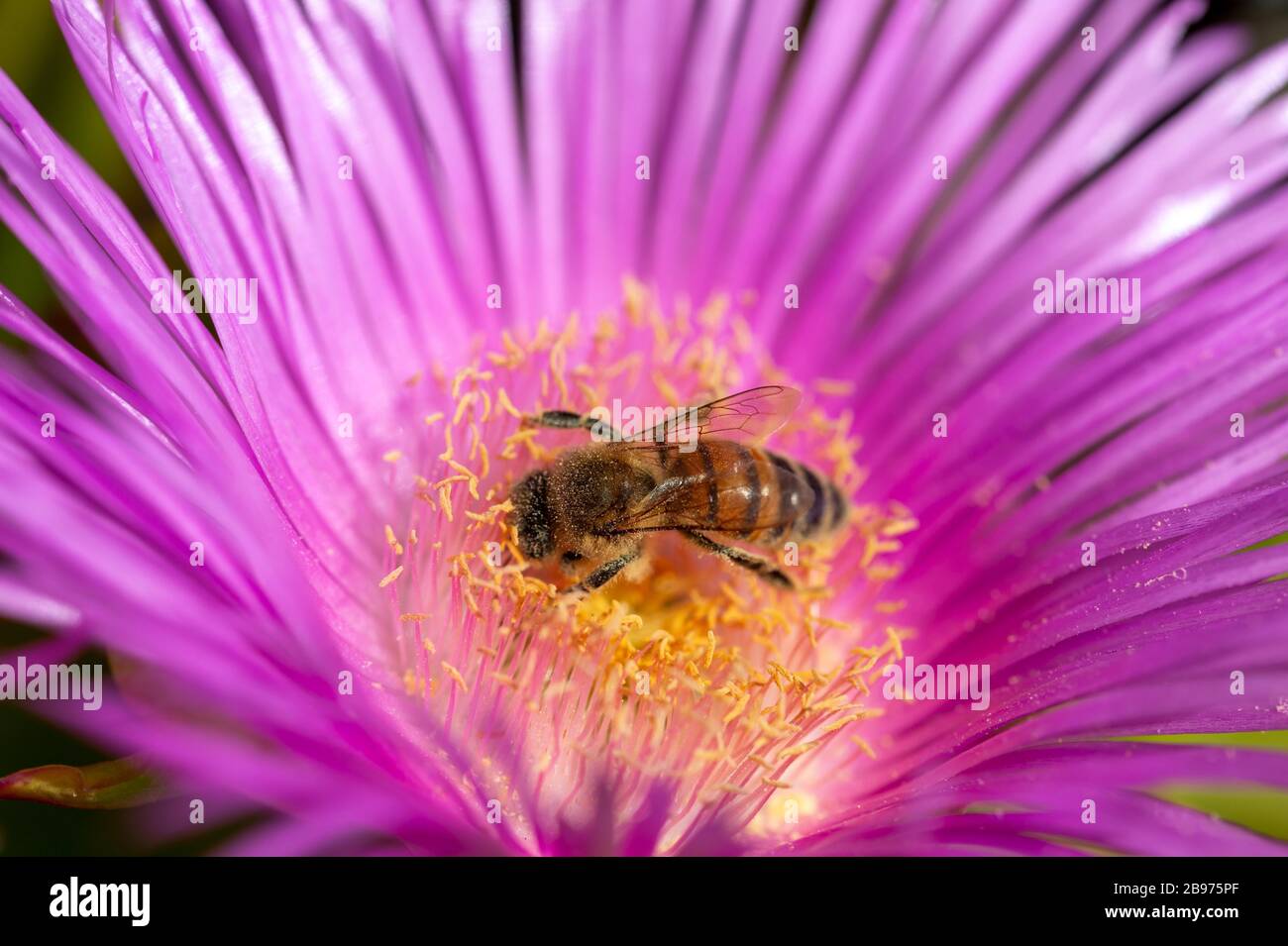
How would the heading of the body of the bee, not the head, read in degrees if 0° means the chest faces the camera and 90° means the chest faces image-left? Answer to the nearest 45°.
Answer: approximately 90°
